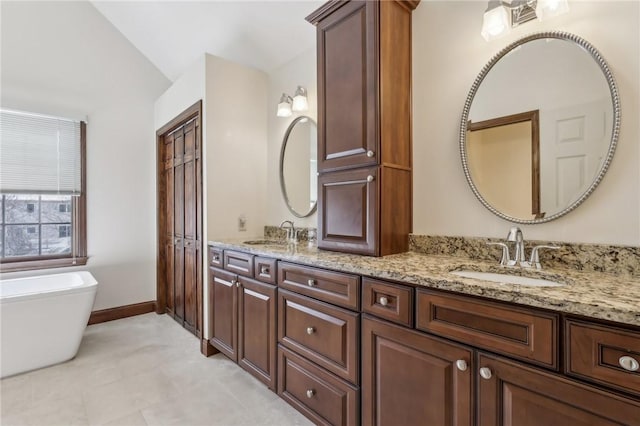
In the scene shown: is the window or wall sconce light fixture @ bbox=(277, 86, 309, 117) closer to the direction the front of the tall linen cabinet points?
the window

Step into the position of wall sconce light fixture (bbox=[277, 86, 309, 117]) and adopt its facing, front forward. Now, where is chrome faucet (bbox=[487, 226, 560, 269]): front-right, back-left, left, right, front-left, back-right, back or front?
left

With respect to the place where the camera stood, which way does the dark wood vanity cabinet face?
facing the viewer and to the left of the viewer

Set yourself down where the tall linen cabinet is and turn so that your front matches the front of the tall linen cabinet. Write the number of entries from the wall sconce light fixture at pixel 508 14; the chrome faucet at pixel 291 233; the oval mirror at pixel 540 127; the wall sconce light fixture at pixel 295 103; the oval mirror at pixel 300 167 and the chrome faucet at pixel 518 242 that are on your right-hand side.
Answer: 3

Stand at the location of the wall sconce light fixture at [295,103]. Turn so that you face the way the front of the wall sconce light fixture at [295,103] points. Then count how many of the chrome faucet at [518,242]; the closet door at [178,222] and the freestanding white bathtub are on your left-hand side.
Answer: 1

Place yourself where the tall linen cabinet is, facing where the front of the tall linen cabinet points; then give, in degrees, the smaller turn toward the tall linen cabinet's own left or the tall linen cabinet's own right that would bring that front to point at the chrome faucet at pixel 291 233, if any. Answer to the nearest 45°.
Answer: approximately 90° to the tall linen cabinet's own right
